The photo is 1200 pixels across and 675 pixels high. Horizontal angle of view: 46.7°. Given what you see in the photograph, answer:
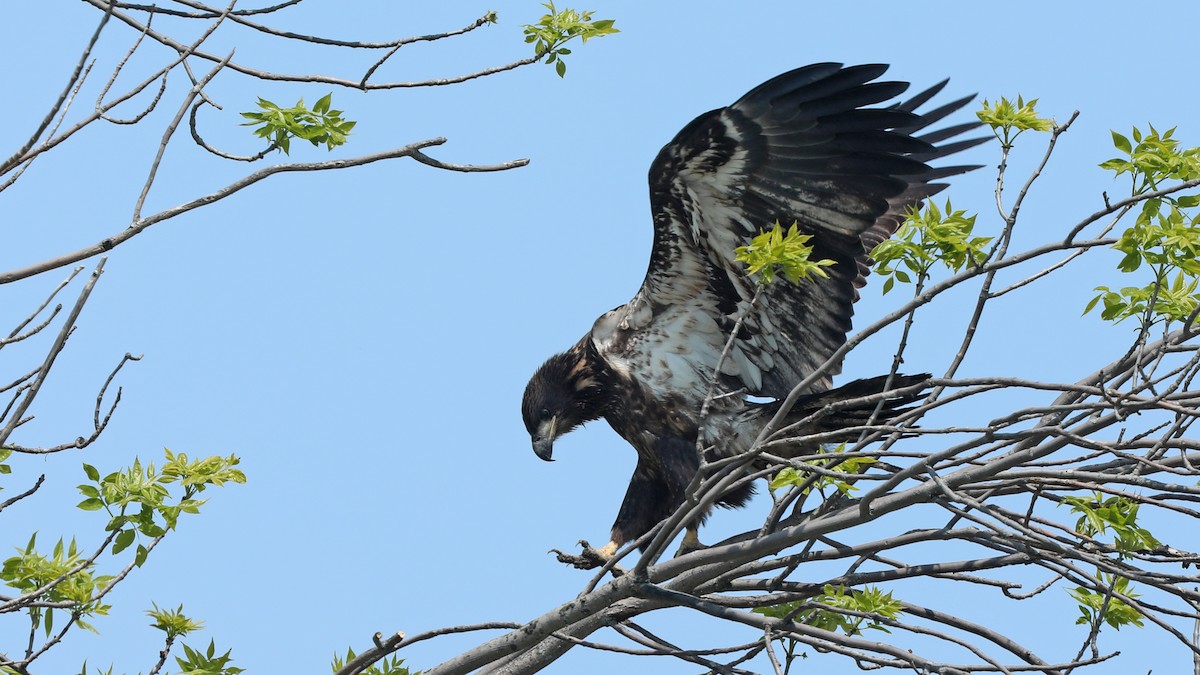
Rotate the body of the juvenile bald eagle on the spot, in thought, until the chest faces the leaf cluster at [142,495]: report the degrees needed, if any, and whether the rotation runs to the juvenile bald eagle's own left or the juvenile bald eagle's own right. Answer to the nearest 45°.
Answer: approximately 45° to the juvenile bald eagle's own left

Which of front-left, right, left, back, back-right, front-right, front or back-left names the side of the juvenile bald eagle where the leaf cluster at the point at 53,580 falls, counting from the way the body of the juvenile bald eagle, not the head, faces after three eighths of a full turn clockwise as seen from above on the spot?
back

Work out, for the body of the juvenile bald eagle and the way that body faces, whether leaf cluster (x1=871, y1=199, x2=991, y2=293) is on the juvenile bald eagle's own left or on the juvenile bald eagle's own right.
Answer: on the juvenile bald eagle's own left

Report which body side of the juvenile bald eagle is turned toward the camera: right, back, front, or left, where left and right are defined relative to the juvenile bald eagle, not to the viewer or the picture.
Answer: left

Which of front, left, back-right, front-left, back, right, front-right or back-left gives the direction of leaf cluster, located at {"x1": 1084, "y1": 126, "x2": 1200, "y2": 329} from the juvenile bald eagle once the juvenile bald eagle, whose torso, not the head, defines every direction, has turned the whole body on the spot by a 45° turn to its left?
left

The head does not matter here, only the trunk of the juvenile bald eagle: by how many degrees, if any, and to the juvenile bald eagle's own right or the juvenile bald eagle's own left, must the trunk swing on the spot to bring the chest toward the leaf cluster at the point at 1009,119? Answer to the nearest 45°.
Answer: approximately 135° to the juvenile bald eagle's own left
